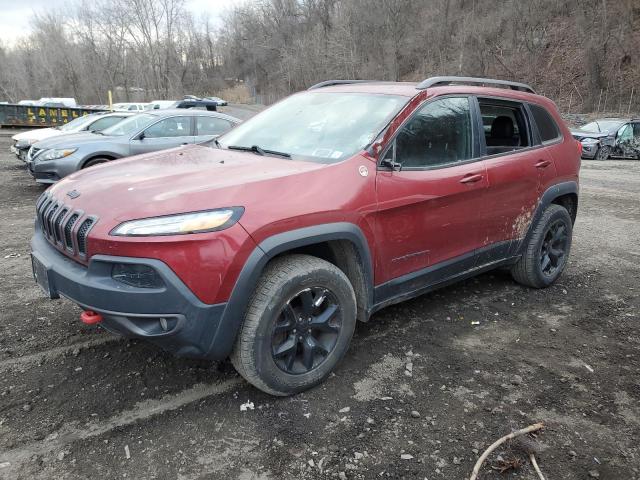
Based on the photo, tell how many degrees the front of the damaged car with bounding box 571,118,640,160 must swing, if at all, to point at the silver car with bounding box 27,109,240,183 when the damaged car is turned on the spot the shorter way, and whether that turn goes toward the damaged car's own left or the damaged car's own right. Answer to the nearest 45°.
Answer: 0° — it already faces it

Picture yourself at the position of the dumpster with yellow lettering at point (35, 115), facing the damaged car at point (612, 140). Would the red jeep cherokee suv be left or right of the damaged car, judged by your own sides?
right

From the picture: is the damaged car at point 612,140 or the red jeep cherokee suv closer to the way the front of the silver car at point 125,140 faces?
the red jeep cherokee suv

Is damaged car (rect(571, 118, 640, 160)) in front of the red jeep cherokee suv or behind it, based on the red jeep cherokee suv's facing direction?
behind

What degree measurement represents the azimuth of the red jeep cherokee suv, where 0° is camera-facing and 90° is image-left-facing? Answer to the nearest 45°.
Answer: approximately 45°

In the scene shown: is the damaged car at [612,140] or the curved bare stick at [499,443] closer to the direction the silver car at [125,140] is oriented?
the curved bare stick
